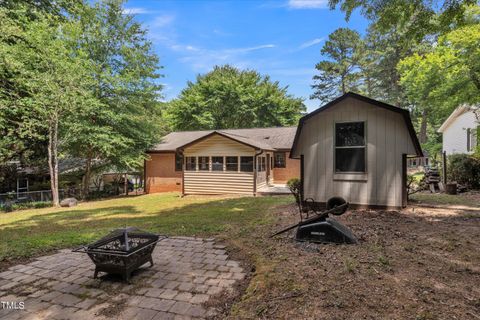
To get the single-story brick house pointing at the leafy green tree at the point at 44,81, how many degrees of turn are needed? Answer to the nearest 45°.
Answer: approximately 90° to its left

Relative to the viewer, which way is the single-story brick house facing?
away from the camera

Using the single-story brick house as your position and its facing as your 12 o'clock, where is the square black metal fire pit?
The square black metal fire pit is roughly at 6 o'clock from the single-story brick house.

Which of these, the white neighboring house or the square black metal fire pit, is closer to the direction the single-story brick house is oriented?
the white neighboring house

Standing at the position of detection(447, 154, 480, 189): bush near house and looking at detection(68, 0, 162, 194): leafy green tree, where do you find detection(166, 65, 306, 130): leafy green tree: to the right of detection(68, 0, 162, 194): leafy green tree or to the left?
right
